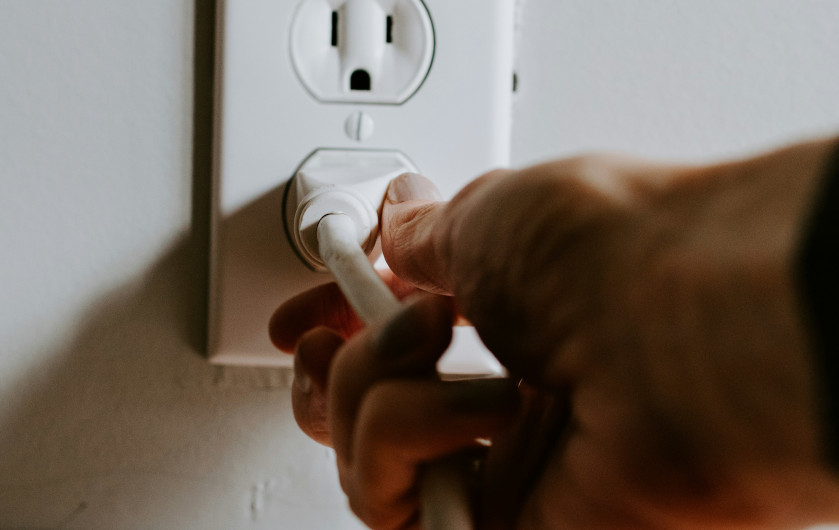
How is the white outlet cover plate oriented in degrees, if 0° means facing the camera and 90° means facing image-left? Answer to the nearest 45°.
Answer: approximately 0°
